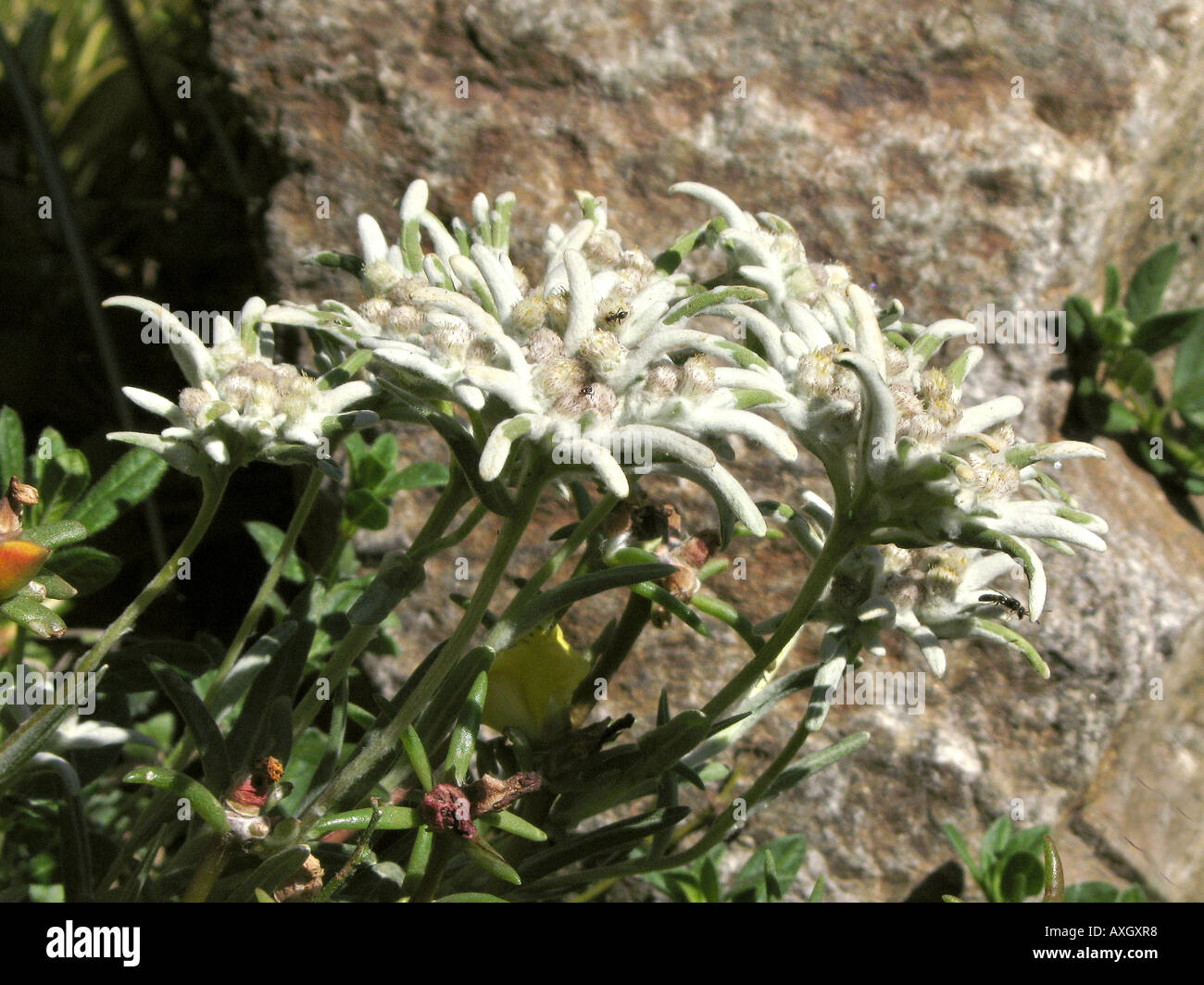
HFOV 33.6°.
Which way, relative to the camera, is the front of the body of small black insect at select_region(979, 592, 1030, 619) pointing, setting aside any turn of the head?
to the viewer's right

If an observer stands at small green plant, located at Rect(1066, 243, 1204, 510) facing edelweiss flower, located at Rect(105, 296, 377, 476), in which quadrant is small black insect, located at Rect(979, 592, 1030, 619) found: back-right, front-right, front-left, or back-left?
front-left

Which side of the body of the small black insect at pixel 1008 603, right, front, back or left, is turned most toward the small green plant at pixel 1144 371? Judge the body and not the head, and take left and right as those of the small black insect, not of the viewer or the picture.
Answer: left
